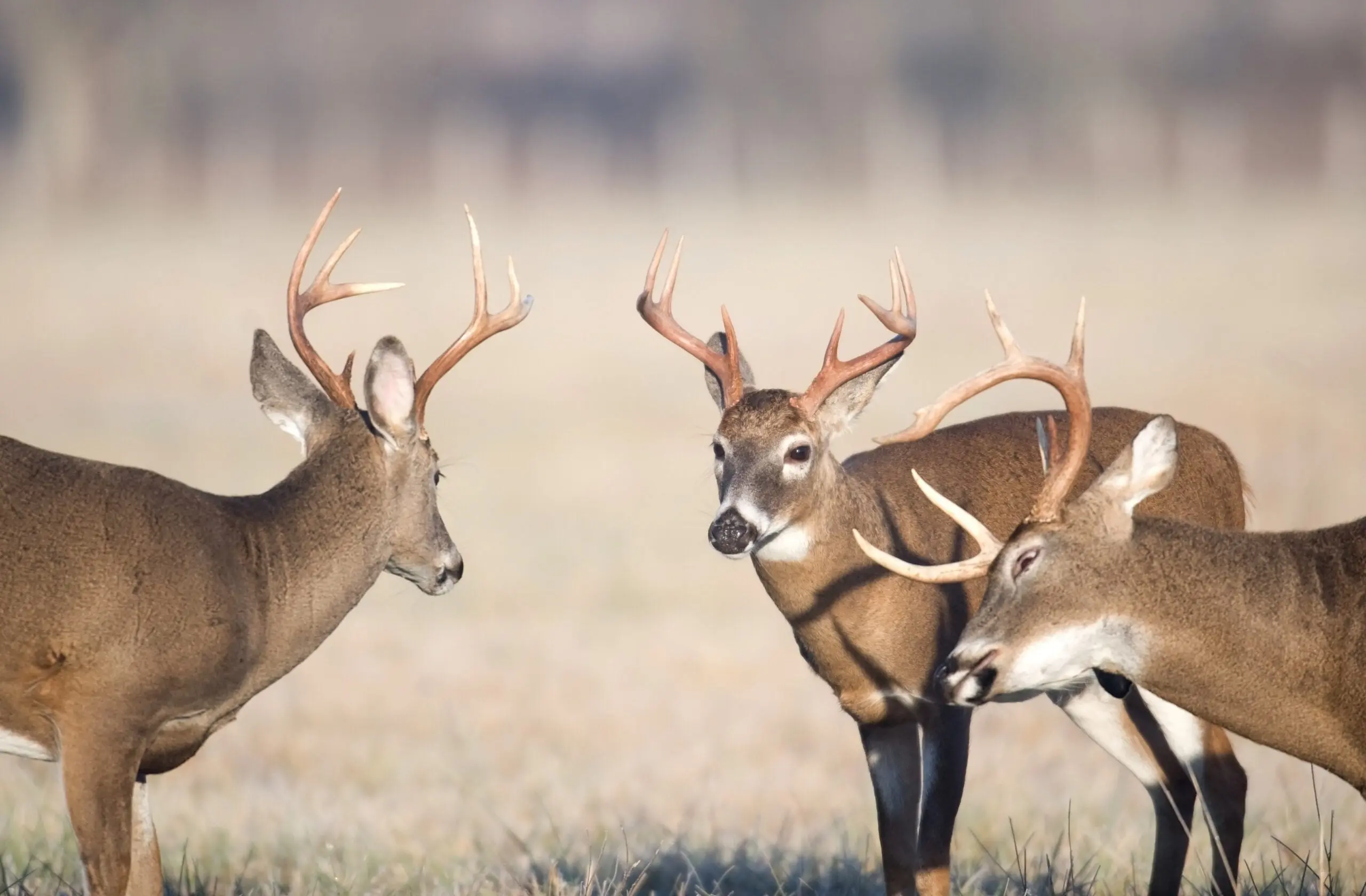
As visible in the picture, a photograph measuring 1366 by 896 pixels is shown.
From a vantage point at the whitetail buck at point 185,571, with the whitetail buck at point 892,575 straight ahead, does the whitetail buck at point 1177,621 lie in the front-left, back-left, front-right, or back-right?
front-right

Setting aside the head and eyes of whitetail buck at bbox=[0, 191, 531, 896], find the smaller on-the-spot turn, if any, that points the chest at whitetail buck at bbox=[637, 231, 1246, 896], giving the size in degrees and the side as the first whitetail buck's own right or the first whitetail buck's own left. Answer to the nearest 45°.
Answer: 0° — it already faces it

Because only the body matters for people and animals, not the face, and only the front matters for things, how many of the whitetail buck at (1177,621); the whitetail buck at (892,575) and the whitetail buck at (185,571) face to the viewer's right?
1

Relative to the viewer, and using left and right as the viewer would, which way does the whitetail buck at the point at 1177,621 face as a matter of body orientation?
facing to the left of the viewer

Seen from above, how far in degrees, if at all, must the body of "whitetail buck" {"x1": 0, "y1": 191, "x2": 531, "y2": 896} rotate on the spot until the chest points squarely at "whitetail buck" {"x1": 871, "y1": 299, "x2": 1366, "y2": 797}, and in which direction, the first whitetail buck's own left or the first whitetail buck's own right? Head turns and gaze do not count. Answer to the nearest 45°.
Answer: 0° — it already faces it

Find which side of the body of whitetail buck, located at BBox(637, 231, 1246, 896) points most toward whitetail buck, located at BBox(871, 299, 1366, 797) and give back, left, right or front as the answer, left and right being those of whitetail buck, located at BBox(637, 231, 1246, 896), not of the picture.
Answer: left

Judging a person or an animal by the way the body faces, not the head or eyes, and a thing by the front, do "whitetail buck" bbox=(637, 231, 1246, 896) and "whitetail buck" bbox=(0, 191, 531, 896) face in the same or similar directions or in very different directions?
very different directions

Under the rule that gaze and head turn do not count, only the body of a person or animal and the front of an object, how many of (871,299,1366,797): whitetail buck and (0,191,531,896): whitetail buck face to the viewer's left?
1

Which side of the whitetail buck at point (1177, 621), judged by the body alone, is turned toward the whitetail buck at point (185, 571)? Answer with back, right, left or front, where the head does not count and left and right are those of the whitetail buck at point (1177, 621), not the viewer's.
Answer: front

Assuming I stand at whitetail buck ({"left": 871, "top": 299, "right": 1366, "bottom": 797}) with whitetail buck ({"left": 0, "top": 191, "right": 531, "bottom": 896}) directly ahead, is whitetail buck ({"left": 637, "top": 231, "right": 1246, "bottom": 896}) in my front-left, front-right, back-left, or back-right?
front-right

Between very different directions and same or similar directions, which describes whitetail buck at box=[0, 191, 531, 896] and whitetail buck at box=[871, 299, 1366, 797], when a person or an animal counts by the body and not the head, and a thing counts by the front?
very different directions

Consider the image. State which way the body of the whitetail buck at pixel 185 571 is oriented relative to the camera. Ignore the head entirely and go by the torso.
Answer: to the viewer's right

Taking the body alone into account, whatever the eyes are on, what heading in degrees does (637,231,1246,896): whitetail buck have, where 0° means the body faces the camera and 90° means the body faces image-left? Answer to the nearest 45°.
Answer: approximately 45°

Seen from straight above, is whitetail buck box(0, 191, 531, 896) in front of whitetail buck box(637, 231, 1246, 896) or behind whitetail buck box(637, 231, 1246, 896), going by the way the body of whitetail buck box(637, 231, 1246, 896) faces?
in front
